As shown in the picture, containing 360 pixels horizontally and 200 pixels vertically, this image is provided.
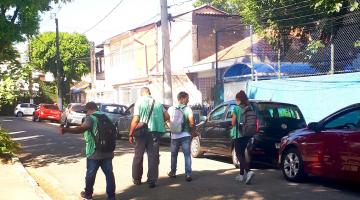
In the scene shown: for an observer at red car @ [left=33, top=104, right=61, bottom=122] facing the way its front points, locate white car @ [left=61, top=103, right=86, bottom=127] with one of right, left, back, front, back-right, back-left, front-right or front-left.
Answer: back-left

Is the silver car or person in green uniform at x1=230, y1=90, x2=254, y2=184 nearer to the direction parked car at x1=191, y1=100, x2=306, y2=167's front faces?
the silver car

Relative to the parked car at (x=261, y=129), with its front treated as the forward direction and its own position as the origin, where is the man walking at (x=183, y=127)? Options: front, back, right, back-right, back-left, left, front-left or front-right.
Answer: left

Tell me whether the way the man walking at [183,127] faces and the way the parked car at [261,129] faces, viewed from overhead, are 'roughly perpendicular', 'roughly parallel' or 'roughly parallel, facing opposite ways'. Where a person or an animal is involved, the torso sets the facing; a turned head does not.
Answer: roughly perpendicular

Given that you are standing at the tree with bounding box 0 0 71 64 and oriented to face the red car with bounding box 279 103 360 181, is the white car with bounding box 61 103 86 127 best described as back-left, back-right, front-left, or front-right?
back-left

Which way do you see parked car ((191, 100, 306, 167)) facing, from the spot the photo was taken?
facing away from the viewer and to the left of the viewer

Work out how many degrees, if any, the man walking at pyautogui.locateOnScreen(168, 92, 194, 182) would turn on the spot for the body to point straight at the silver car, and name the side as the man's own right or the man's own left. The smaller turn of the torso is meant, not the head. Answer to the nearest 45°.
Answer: approximately 45° to the man's own left

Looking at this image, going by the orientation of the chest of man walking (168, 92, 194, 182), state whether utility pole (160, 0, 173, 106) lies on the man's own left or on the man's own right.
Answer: on the man's own left

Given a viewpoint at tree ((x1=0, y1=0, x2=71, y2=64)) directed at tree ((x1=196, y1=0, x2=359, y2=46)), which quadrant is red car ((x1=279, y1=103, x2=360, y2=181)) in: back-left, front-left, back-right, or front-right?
front-right

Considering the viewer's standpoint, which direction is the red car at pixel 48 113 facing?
facing away from the viewer and to the left of the viewer

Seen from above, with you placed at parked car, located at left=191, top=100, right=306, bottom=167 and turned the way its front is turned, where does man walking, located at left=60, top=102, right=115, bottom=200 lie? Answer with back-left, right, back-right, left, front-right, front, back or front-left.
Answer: left
